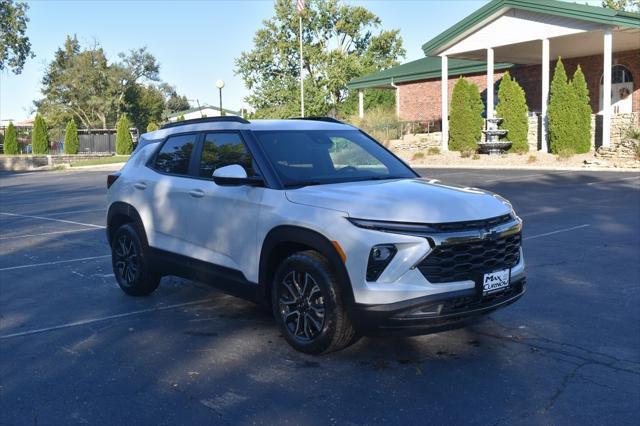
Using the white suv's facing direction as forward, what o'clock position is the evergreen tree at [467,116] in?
The evergreen tree is roughly at 8 o'clock from the white suv.

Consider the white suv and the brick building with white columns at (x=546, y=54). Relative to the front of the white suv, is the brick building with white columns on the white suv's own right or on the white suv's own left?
on the white suv's own left

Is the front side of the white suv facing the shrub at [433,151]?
no

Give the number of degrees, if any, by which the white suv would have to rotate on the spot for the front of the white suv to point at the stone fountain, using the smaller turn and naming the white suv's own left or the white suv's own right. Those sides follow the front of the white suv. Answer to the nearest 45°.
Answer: approximately 135° to the white suv's own left

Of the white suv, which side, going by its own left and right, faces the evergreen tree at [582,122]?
left

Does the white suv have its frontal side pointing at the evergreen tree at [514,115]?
no

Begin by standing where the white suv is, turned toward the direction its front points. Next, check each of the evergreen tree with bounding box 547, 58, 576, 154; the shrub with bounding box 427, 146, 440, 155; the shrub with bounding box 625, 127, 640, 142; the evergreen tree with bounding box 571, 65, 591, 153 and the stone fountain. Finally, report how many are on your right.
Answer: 0

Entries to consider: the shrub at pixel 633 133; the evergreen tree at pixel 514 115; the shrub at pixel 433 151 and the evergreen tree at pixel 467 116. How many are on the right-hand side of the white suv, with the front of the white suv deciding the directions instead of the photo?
0

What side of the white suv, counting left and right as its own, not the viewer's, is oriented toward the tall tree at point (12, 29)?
back

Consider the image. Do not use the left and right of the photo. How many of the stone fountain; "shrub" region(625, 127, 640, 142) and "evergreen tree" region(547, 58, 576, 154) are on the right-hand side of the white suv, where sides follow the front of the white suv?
0
